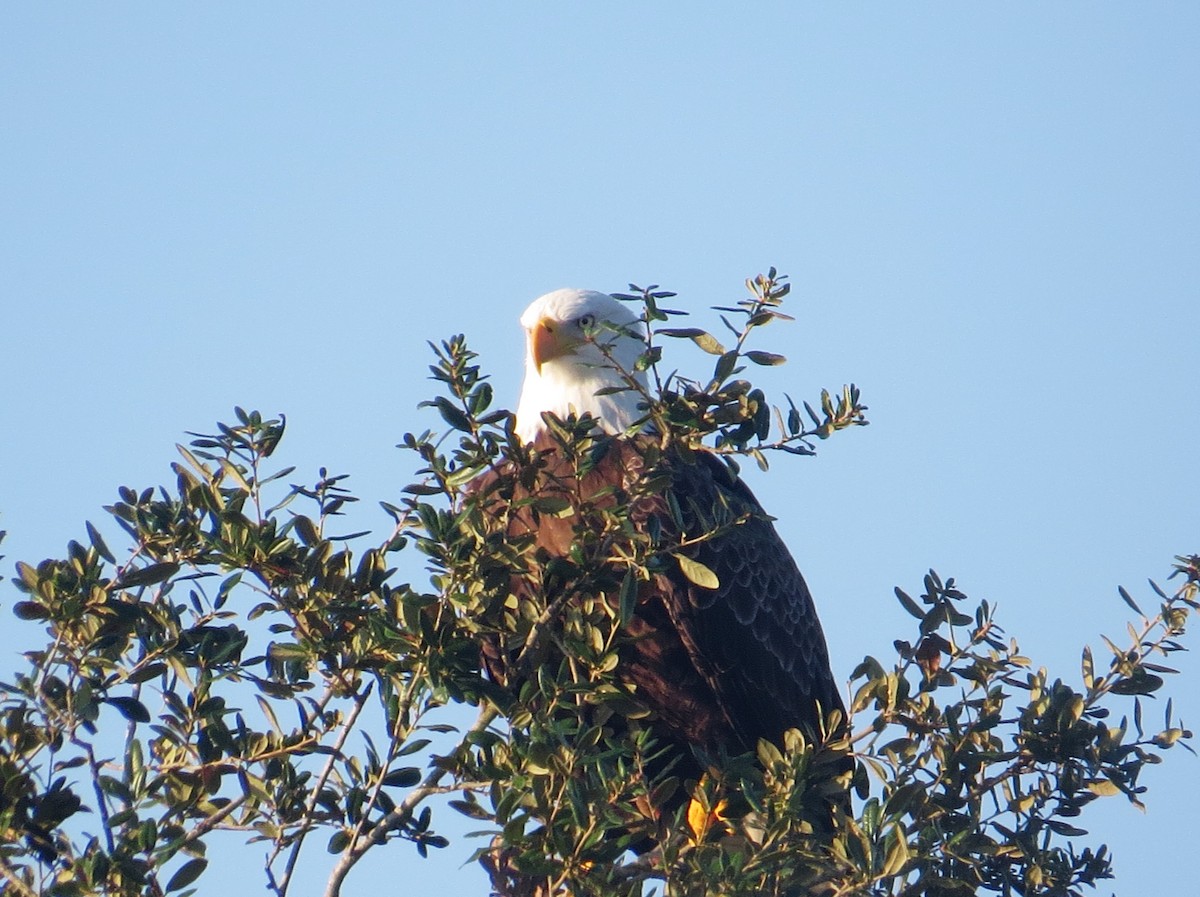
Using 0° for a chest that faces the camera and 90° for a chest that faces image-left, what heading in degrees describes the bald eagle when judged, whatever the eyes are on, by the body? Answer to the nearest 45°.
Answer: approximately 45°
